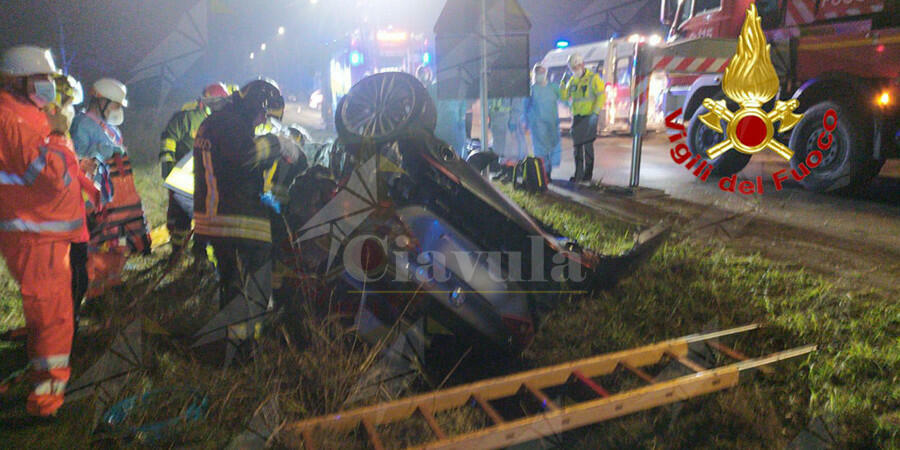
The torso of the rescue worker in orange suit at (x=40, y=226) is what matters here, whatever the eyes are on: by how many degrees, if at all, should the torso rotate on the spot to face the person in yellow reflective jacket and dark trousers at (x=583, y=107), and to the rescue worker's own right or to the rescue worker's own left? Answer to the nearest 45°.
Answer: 0° — they already face them

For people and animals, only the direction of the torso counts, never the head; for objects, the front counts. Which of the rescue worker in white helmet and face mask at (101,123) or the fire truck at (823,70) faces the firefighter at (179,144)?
the rescue worker in white helmet and face mask at (101,123)

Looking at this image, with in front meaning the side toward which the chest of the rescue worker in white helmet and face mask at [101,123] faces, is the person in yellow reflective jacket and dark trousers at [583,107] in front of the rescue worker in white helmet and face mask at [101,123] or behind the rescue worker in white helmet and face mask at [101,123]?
in front

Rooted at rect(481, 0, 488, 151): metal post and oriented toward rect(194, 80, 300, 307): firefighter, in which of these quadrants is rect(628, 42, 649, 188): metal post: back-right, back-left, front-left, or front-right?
back-left

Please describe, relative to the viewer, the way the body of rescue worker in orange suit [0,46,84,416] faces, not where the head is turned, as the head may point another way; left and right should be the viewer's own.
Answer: facing to the right of the viewer

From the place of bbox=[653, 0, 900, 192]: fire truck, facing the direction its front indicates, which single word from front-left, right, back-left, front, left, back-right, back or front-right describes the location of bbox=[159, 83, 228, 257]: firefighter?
left

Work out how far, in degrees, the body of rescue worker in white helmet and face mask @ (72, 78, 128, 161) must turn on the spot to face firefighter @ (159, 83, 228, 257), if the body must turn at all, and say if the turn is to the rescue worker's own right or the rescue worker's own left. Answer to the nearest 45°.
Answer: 0° — they already face them

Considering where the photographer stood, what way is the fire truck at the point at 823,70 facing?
facing away from the viewer and to the left of the viewer

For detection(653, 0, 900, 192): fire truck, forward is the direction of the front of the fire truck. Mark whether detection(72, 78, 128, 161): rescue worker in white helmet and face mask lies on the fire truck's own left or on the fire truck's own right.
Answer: on the fire truck's own left

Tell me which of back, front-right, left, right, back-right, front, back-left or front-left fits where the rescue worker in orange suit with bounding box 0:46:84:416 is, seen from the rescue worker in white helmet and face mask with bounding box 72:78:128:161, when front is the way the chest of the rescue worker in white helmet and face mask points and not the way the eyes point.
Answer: right

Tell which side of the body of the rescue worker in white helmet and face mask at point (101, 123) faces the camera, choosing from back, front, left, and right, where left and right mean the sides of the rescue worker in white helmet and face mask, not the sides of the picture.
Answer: right

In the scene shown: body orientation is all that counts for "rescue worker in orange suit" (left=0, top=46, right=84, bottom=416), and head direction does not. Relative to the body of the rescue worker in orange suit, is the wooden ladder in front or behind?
in front
